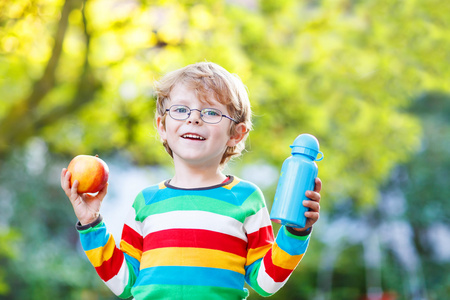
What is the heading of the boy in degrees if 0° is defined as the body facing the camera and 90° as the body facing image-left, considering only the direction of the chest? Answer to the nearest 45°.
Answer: approximately 0°
